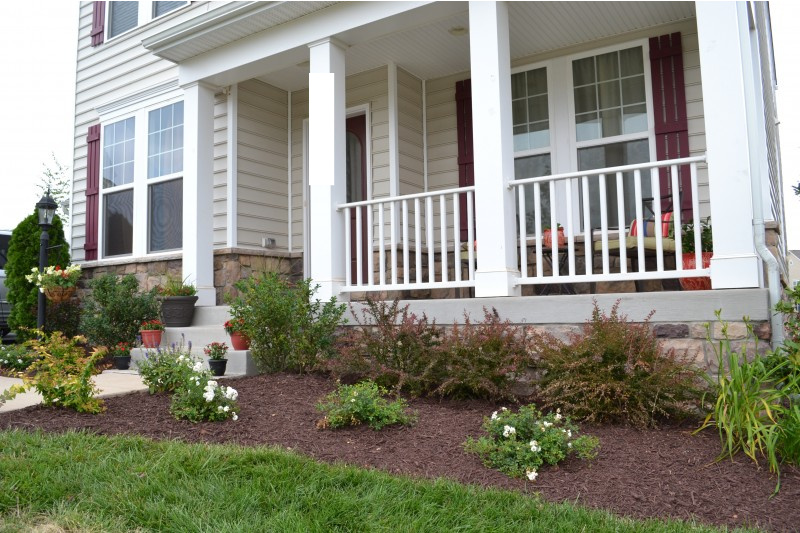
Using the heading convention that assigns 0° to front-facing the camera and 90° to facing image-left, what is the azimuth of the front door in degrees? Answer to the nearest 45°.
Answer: approximately 45°

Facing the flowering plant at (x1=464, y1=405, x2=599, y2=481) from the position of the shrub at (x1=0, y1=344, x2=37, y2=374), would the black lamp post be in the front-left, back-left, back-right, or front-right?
back-left

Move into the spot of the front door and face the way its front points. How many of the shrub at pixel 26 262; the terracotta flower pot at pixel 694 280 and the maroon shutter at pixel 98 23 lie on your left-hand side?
1

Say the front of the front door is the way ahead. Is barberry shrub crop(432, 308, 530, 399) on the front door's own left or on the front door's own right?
on the front door's own left

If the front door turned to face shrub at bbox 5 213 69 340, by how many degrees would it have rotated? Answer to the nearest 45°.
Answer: approximately 45° to its right

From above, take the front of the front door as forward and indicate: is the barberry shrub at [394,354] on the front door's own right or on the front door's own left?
on the front door's own left

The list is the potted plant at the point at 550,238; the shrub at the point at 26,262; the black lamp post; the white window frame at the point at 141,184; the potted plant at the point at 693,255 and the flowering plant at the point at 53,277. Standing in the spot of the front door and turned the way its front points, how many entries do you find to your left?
2

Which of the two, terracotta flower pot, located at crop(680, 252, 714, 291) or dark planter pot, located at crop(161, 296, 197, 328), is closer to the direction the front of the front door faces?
the dark planter pot

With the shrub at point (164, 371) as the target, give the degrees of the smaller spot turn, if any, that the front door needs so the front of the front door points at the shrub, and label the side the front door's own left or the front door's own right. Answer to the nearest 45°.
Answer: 0° — it already faces it

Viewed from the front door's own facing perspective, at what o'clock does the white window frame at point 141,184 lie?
The white window frame is roughly at 2 o'clock from the front door.
